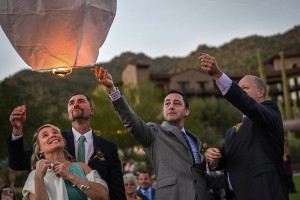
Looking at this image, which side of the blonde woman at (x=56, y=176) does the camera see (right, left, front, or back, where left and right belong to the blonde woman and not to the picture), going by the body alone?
front

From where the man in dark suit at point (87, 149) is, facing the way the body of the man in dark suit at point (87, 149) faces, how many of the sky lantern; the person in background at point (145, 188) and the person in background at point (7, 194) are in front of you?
1

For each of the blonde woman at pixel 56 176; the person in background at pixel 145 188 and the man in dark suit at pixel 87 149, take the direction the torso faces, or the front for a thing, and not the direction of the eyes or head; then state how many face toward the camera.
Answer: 3

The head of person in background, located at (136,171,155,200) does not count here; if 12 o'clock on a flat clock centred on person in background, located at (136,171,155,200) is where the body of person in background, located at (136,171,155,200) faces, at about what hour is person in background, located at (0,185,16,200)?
person in background, located at (0,185,16,200) is roughly at 2 o'clock from person in background, located at (136,171,155,200).

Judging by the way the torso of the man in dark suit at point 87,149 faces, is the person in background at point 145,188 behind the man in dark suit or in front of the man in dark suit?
behind

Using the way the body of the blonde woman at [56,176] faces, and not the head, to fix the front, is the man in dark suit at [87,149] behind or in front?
behind

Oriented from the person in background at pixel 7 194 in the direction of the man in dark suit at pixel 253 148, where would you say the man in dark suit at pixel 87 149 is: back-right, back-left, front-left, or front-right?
front-right

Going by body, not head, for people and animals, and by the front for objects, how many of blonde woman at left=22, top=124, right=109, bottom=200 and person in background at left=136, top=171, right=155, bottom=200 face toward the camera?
2

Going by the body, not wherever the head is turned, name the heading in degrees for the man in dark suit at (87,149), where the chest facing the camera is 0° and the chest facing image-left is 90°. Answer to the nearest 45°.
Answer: approximately 0°

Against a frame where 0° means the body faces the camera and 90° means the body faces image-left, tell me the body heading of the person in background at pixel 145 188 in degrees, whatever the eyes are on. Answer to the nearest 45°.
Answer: approximately 0°

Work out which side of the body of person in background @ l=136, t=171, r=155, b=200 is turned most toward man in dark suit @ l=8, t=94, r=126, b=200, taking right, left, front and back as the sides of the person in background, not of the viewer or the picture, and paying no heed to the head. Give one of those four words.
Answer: front

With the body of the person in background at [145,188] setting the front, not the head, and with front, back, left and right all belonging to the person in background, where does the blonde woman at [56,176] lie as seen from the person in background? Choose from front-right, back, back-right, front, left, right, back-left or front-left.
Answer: front
